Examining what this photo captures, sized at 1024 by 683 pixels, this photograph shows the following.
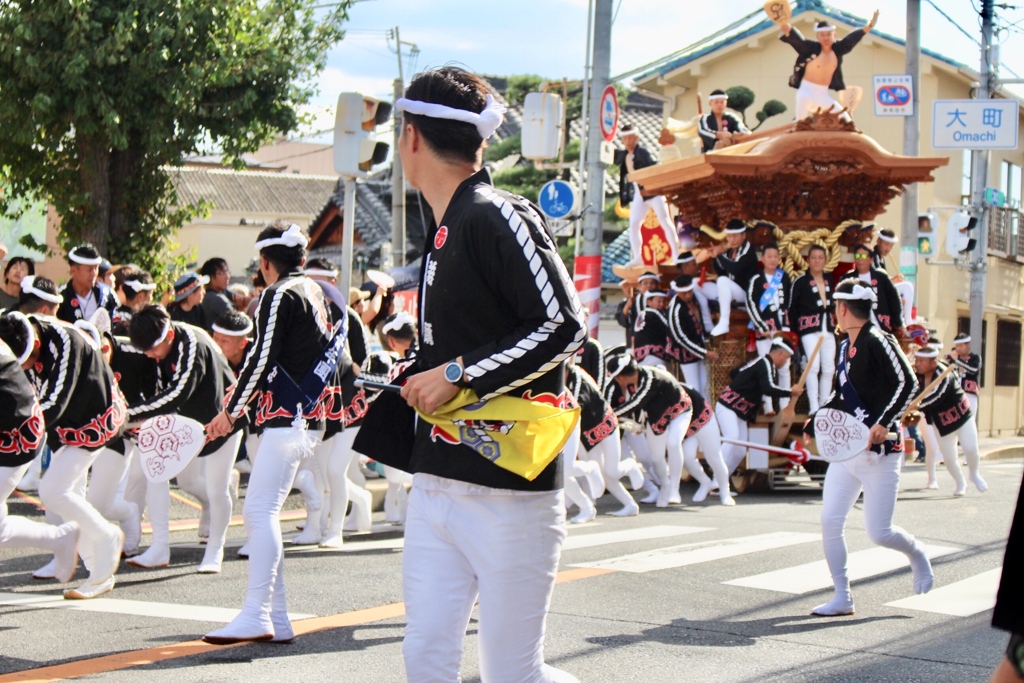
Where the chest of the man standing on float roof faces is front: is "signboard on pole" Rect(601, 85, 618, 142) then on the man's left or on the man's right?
on the man's right

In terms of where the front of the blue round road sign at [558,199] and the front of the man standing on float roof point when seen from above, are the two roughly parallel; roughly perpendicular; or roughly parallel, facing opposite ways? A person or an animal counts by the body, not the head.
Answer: roughly parallel

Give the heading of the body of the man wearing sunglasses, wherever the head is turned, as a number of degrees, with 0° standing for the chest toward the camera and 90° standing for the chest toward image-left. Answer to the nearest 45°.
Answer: approximately 45°

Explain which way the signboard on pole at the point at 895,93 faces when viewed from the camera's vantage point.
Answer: facing the viewer

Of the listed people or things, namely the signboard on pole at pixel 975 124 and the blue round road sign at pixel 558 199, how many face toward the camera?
2

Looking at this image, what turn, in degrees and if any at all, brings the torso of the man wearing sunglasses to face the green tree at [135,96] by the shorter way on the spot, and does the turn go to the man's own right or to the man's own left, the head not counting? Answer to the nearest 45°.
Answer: approximately 45° to the man's own right

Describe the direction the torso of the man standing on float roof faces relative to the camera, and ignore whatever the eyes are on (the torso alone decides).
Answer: toward the camera

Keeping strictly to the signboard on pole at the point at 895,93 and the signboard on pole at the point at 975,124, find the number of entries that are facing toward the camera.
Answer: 2

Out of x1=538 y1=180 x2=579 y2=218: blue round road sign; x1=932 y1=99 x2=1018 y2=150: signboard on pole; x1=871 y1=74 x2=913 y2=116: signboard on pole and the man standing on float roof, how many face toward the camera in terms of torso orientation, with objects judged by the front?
4

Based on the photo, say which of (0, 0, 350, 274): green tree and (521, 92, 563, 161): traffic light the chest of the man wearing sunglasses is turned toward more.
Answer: the green tree

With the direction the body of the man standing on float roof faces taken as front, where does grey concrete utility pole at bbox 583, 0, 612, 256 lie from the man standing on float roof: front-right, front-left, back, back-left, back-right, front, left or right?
right

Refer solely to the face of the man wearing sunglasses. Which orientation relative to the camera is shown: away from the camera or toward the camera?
toward the camera

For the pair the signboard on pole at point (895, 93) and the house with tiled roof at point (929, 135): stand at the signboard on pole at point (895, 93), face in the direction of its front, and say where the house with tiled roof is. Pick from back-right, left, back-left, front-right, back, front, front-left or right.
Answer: back
